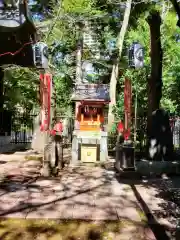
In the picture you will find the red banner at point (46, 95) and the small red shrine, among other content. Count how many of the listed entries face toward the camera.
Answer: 2

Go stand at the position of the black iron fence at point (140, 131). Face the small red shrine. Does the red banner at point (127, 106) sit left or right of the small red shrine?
left

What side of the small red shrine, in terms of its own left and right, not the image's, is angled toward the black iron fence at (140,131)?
left

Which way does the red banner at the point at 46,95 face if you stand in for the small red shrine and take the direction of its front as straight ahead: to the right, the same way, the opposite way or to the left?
the same way

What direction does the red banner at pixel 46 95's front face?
toward the camera

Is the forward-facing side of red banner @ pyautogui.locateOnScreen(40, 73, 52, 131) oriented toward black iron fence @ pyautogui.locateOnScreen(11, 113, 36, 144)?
no

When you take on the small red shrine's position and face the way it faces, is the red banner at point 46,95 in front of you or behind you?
in front

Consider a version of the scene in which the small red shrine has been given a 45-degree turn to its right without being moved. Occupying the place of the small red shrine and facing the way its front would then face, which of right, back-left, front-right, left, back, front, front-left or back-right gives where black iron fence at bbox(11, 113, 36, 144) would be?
right

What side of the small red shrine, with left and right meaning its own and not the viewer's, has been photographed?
front

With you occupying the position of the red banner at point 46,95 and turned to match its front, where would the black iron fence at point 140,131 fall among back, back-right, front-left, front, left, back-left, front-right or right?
back-left

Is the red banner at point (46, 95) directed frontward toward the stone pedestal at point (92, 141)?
no
